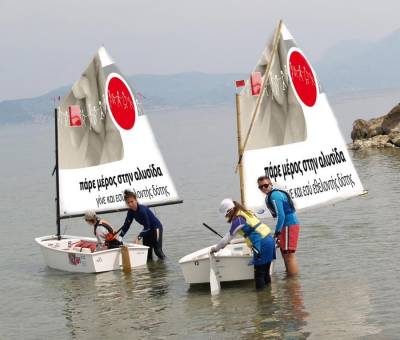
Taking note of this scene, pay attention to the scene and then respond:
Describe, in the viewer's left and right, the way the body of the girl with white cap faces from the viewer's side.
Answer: facing to the left of the viewer

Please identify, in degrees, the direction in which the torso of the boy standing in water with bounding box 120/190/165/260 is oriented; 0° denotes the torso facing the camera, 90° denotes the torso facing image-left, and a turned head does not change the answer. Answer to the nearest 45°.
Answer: approximately 45°

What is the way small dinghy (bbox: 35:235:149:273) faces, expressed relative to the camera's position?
facing away from the viewer and to the left of the viewer
